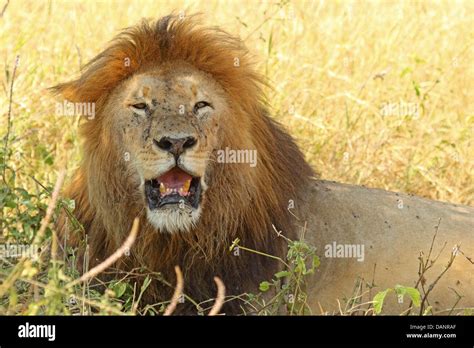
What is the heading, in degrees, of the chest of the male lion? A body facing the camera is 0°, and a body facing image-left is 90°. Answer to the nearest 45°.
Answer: approximately 45°

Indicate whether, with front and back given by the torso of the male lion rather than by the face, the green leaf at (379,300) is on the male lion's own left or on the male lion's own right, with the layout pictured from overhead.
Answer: on the male lion's own left
